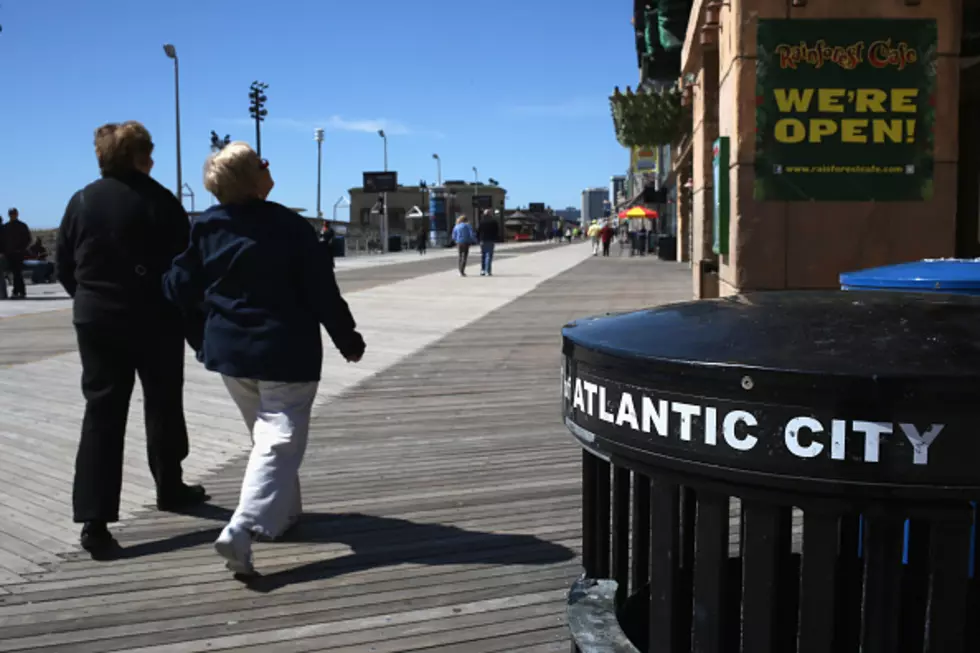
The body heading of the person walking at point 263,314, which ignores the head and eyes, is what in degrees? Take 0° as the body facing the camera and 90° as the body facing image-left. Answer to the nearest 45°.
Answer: approximately 225°

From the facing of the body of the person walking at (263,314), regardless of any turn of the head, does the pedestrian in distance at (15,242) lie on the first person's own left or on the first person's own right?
on the first person's own left

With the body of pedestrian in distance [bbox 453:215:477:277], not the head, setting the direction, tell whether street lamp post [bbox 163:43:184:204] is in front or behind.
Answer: in front

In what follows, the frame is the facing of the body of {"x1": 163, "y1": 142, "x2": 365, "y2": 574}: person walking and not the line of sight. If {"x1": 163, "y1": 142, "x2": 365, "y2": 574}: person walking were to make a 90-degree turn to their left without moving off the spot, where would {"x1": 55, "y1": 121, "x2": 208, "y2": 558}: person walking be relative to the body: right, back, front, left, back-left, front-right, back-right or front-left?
front

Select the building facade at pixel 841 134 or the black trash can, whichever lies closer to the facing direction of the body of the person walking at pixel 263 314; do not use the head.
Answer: the building facade

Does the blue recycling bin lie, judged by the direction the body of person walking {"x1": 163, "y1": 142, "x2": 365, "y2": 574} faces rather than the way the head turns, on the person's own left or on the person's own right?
on the person's own right
